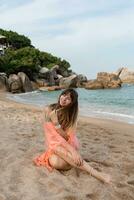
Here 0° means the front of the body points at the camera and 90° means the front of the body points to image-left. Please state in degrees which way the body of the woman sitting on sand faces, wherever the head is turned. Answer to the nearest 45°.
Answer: approximately 315°

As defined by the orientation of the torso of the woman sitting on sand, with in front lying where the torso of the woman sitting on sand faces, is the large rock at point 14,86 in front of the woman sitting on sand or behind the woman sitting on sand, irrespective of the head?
behind

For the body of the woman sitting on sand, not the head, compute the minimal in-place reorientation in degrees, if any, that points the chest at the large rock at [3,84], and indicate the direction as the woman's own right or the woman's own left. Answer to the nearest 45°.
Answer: approximately 135° to the woman's own left
